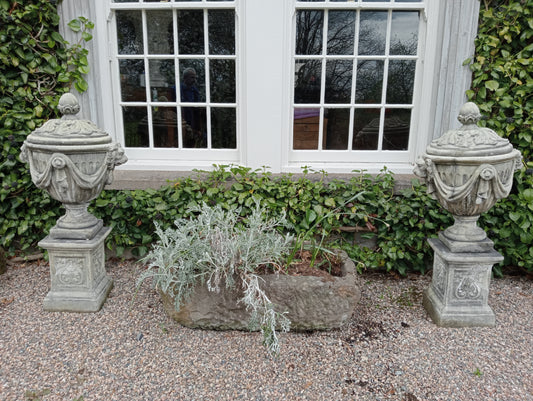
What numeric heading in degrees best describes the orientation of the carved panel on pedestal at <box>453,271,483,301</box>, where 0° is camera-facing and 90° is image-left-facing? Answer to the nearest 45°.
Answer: approximately 0°

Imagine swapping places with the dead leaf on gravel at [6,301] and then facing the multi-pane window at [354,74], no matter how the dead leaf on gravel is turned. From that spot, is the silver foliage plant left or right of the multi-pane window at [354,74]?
right

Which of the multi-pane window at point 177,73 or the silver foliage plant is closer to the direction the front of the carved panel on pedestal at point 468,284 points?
the silver foliage plant

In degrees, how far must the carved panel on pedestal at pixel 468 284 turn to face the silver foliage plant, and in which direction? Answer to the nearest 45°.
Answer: approximately 45° to its right

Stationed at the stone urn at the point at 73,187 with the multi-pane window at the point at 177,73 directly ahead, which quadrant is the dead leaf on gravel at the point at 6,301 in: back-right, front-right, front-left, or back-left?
back-left

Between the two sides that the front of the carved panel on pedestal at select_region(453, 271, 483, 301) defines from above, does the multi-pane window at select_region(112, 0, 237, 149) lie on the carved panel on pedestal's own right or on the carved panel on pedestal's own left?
on the carved panel on pedestal's own right

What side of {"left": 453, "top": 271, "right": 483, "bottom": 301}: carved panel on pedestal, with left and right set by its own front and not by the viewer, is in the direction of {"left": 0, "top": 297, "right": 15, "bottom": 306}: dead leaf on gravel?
right

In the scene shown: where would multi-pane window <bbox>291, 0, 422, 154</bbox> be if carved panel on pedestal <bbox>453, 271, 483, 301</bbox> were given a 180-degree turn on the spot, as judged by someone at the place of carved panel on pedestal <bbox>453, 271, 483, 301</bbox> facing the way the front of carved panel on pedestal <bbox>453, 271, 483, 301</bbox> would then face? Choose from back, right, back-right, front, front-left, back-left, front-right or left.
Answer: front-left

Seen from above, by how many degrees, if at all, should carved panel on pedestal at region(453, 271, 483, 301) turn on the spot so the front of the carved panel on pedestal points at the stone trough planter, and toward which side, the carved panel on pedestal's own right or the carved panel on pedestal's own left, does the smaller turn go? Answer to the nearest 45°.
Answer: approximately 45° to the carved panel on pedestal's own right
